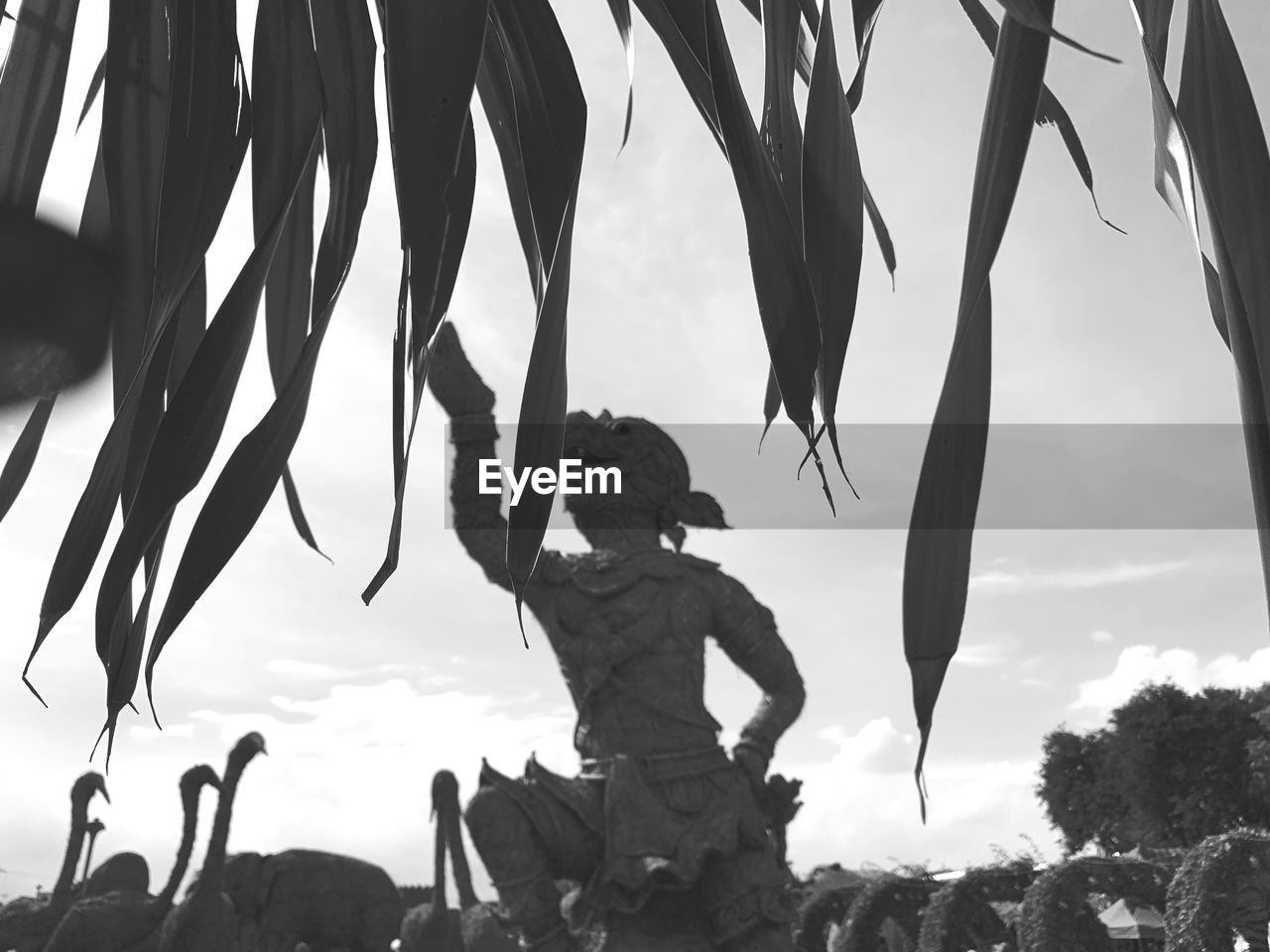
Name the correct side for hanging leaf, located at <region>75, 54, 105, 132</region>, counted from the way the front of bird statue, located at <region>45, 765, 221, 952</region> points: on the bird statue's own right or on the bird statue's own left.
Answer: on the bird statue's own right

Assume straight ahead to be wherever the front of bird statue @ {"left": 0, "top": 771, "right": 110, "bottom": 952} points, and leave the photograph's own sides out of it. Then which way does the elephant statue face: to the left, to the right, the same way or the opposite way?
the opposite way

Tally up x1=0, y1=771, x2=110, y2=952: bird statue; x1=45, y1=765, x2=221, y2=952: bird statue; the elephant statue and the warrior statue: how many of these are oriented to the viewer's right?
2

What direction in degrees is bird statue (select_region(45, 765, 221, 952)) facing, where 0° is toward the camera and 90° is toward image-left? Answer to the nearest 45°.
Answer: approximately 270°

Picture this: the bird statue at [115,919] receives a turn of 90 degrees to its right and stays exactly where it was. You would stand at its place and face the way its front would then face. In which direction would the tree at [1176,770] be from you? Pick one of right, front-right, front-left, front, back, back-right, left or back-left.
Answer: back-left

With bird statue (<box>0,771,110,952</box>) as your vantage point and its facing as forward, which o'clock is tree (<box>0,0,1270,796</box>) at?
The tree is roughly at 3 o'clock from the bird statue.

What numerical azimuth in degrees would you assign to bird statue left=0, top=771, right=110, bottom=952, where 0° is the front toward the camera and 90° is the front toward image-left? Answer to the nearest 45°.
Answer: approximately 270°

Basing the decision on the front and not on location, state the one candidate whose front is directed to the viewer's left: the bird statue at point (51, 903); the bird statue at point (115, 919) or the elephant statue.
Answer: the elephant statue

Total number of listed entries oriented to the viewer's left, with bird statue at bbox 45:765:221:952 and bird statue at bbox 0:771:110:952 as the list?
0

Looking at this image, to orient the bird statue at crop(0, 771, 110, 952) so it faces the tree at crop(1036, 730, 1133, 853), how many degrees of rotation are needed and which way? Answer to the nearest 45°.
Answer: approximately 45° to its left

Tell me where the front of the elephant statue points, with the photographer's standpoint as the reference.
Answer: facing to the left of the viewer
